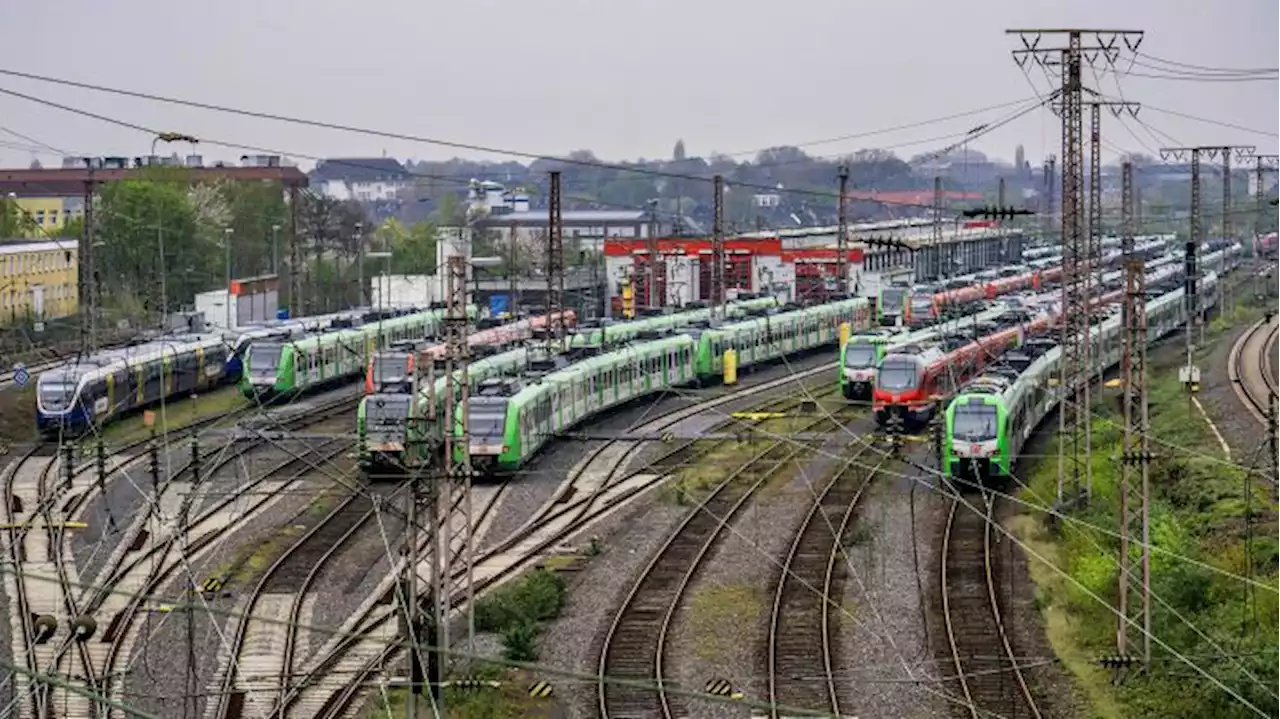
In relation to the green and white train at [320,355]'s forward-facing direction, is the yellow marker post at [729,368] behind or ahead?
behind

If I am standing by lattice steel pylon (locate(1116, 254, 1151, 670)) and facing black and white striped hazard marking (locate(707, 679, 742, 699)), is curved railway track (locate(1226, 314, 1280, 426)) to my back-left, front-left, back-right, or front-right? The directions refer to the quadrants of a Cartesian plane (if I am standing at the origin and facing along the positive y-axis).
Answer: back-right

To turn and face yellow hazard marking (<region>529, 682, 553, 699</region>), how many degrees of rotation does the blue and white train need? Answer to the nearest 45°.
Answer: approximately 45° to its left

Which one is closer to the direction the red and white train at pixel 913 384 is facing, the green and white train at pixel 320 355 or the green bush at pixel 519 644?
the green bush

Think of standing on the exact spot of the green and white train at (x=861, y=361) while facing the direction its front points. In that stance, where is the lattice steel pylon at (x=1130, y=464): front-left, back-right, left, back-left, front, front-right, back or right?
front-left

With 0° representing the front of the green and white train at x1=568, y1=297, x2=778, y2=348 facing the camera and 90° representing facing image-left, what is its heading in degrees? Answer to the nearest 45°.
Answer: approximately 45°

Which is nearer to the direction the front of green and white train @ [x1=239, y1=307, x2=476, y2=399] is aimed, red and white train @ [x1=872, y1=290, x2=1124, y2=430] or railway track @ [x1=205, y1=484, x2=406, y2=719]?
the railway track

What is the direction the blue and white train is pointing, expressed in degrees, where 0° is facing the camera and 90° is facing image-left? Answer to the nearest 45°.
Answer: approximately 45°

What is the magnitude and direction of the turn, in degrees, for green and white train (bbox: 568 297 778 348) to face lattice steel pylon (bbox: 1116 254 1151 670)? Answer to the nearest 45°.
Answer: approximately 45° to its left
